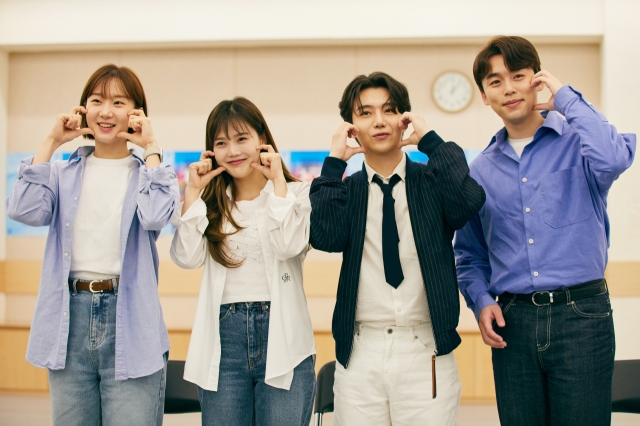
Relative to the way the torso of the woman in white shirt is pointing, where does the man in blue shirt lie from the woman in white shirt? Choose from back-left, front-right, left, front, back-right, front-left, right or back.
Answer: left

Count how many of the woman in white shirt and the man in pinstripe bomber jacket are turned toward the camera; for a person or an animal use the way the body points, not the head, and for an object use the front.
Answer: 2

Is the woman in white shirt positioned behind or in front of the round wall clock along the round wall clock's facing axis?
in front

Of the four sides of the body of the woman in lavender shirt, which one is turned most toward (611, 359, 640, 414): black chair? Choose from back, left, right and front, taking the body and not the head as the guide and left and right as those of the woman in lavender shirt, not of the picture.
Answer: left

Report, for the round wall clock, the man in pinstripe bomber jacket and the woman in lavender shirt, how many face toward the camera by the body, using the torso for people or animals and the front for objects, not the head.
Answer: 3

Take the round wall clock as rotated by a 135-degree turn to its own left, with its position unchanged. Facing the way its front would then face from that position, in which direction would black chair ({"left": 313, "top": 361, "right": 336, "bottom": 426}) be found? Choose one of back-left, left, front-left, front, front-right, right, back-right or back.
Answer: back-right

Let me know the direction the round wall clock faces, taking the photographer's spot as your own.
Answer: facing the viewer

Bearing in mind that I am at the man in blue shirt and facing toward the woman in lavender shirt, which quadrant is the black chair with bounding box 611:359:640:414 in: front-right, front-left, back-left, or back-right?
back-right

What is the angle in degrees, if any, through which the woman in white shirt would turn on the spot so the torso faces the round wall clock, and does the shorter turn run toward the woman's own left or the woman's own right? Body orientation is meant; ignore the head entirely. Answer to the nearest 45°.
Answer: approximately 135° to the woman's own left
